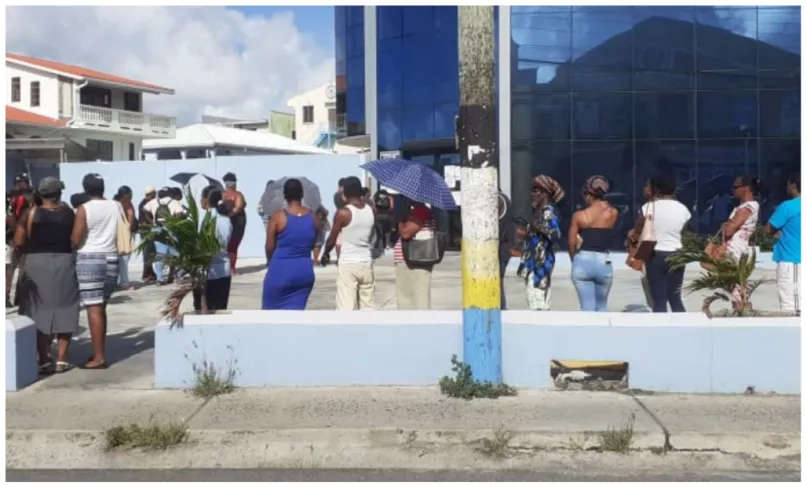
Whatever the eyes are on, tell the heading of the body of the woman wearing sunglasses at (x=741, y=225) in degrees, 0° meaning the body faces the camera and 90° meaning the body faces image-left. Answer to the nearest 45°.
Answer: approximately 90°

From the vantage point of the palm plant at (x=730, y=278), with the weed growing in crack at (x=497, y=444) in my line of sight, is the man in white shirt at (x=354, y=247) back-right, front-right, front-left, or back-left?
front-right

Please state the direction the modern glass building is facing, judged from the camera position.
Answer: facing the viewer

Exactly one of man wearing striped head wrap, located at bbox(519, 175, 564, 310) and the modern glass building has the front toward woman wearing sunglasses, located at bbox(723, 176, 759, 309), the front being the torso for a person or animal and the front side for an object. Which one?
the modern glass building

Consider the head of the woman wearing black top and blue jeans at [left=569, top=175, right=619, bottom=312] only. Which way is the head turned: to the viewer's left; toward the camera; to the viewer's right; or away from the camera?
away from the camera

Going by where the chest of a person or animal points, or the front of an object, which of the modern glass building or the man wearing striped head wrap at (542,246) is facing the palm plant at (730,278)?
the modern glass building

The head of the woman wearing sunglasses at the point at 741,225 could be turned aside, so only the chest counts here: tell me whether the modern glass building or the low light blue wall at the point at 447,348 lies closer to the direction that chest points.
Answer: the low light blue wall

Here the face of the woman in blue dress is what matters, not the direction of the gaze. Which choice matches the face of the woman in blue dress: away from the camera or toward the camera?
away from the camera

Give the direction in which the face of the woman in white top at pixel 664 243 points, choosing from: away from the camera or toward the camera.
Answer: away from the camera

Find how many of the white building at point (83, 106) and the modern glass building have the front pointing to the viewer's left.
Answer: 0

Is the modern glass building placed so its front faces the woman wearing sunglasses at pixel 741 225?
yes

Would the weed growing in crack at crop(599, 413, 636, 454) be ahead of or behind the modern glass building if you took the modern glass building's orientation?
ahead

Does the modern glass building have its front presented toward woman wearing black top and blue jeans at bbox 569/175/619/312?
yes
